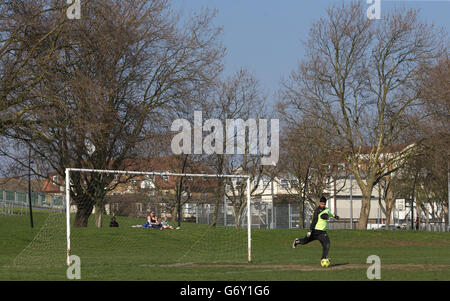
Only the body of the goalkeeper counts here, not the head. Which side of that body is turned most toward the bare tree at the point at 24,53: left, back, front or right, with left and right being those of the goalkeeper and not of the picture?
back

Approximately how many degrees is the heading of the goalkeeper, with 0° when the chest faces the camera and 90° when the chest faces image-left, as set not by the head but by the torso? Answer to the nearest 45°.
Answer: approximately 315°

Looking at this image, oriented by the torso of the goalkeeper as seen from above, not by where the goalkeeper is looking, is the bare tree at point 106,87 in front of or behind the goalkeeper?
behind
